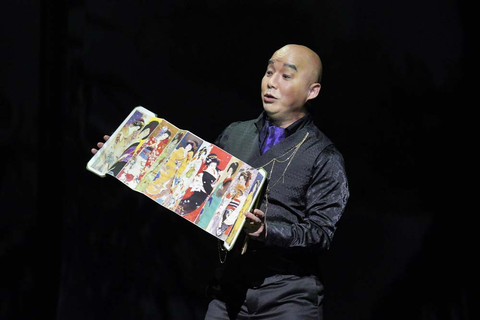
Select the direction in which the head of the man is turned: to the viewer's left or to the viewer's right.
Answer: to the viewer's left

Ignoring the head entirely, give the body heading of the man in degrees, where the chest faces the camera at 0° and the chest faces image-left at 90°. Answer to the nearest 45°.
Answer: approximately 45°
